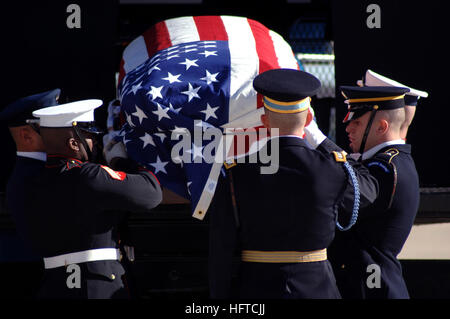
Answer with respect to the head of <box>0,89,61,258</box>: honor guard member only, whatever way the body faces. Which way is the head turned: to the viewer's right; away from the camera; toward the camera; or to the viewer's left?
to the viewer's right

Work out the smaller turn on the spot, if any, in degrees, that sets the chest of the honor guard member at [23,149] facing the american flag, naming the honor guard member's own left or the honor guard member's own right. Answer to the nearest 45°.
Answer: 0° — they already face it

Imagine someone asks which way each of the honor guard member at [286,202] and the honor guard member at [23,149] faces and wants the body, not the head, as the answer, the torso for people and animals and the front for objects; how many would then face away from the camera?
1

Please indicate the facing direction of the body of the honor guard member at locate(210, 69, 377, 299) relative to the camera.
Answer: away from the camera

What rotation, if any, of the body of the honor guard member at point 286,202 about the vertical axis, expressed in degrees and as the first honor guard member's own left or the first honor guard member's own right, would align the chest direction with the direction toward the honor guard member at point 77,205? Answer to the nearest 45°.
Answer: approximately 90° to the first honor guard member's own left

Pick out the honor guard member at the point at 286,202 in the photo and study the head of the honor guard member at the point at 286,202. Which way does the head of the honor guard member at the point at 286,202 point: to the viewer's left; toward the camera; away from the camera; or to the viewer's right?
away from the camera

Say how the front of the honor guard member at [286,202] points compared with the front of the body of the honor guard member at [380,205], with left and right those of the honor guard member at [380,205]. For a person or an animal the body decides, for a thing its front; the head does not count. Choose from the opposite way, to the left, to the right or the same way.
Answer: to the right

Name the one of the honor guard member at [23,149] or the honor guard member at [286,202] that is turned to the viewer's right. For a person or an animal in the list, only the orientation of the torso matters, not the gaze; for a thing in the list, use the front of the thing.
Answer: the honor guard member at [23,149]

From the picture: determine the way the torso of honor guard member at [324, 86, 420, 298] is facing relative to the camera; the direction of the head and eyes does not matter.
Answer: to the viewer's left

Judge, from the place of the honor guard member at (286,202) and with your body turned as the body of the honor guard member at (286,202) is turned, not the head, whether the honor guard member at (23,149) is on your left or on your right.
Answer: on your left

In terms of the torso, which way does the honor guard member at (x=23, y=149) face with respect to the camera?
to the viewer's right
